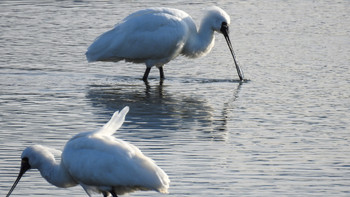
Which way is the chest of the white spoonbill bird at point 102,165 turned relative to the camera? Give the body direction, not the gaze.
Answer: to the viewer's left

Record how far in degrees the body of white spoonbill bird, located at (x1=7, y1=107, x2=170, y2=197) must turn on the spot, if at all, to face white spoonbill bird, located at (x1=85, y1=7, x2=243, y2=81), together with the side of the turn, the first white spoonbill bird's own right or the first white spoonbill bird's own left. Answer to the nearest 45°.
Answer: approximately 90° to the first white spoonbill bird's own right

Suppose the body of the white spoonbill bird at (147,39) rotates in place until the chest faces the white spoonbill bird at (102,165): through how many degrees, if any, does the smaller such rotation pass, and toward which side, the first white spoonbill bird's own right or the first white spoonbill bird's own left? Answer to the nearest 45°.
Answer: approximately 90° to the first white spoonbill bird's own right

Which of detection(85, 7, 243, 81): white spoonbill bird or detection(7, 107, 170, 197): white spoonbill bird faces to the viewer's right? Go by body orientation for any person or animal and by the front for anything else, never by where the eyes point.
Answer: detection(85, 7, 243, 81): white spoonbill bird

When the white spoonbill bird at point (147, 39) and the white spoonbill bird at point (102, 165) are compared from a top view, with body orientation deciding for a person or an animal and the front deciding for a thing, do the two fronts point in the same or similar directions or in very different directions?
very different directions

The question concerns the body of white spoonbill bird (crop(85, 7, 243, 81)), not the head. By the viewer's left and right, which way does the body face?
facing to the right of the viewer

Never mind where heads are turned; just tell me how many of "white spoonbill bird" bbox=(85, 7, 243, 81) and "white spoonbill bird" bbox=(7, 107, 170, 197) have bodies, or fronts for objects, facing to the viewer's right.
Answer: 1
